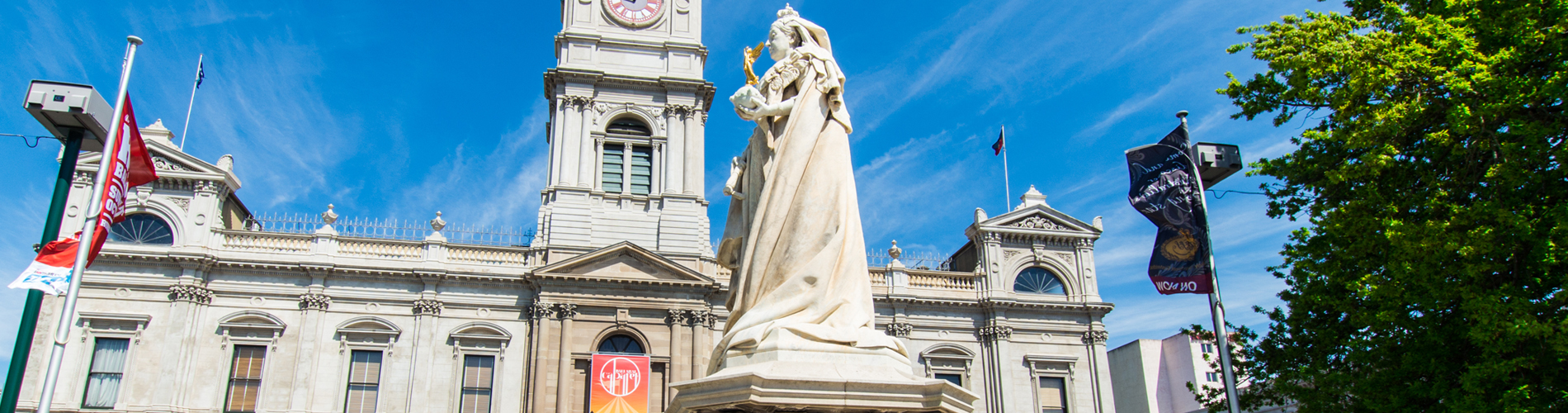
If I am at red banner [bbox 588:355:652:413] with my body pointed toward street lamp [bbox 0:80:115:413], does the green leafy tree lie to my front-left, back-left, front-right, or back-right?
front-left

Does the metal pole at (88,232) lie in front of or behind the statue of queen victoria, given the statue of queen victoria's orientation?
in front

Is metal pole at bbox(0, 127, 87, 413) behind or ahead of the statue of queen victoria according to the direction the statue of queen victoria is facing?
ahead

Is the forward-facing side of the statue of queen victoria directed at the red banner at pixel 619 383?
no

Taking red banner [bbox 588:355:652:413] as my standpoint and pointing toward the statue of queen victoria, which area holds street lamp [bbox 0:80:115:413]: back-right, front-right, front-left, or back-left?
front-right

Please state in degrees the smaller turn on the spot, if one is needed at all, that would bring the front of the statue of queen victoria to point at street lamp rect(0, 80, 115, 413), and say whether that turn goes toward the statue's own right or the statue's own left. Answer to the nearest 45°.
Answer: approximately 45° to the statue's own right

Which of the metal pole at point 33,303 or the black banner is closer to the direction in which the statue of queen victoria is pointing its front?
the metal pole

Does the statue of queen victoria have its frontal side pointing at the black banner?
no

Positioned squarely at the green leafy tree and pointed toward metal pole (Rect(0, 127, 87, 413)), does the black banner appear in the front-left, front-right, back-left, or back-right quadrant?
front-right

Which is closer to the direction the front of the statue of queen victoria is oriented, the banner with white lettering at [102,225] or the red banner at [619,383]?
the banner with white lettering
